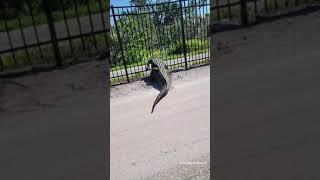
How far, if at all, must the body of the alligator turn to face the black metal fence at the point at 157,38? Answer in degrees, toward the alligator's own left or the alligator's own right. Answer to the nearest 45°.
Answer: approximately 45° to the alligator's own right

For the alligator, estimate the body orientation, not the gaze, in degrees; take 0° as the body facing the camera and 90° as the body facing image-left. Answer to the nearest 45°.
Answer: approximately 135°
